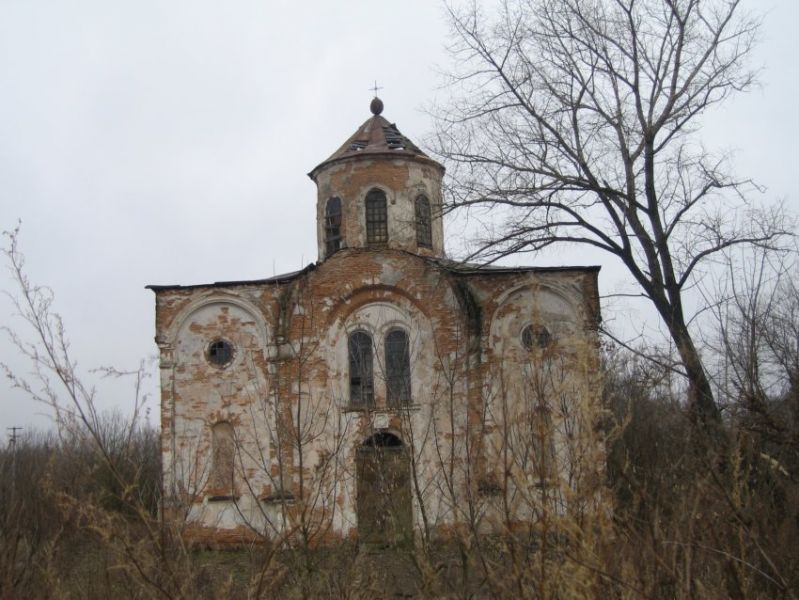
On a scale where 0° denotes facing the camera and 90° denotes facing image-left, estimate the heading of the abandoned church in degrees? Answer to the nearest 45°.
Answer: approximately 0°
